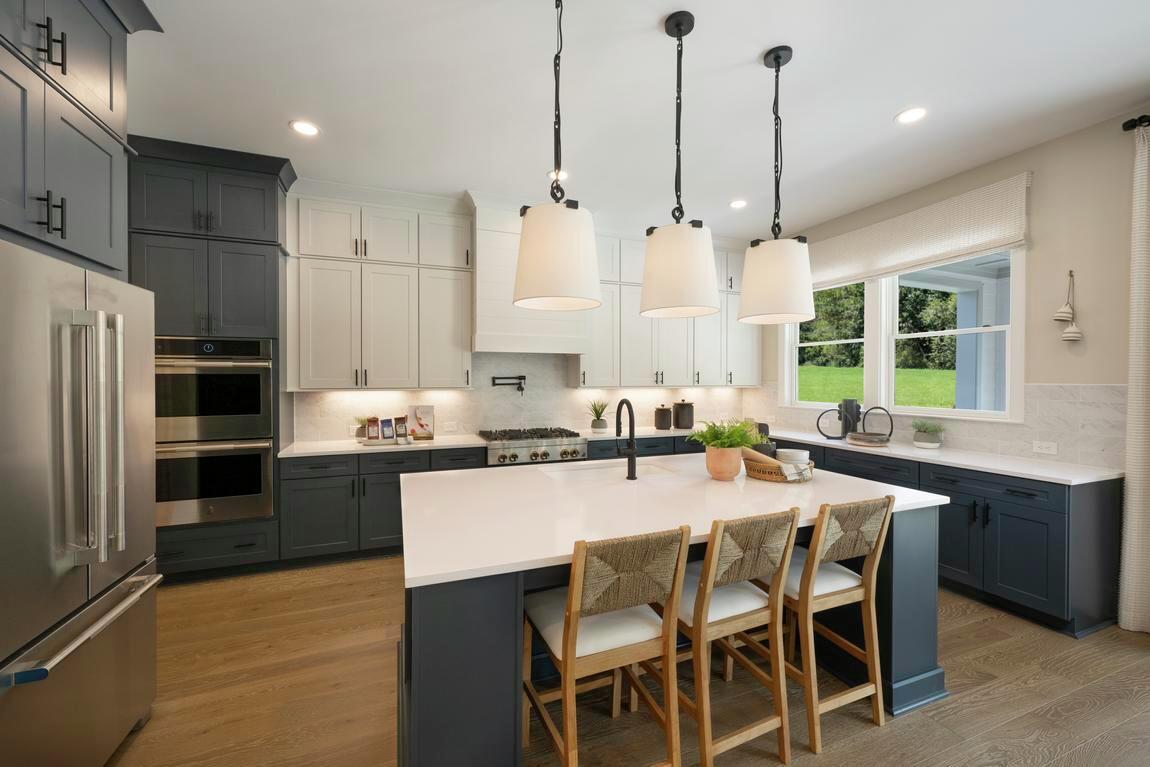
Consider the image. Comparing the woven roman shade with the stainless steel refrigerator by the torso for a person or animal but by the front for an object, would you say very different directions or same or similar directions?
very different directions

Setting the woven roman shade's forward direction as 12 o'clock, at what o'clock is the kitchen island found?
The kitchen island is roughly at 11 o'clock from the woven roman shade.

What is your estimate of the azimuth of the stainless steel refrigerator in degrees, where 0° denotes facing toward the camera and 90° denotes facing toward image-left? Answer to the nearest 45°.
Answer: approximately 315°

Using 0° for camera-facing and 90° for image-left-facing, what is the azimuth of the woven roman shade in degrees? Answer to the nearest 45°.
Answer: approximately 45°

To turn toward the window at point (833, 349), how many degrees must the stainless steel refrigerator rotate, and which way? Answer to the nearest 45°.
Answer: approximately 45° to its left

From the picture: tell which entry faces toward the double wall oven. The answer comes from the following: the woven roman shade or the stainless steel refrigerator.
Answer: the woven roman shade

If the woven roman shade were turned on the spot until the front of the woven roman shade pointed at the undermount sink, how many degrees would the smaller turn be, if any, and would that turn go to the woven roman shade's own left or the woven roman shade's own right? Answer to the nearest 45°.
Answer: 0° — it already faces it

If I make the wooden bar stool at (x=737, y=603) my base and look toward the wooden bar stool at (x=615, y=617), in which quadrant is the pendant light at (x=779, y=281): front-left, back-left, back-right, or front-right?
back-right

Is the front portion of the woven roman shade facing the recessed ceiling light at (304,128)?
yes
